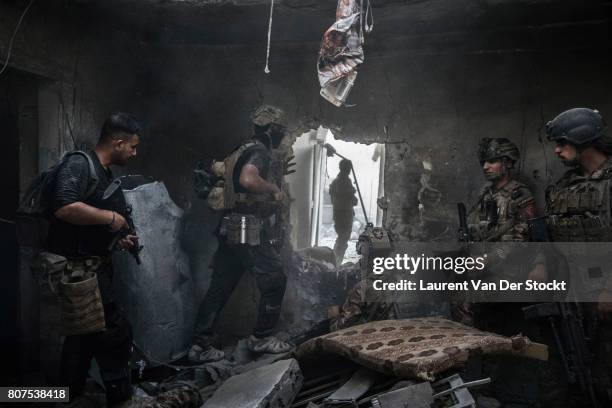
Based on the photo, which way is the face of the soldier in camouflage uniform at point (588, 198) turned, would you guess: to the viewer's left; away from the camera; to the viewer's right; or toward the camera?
to the viewer's left

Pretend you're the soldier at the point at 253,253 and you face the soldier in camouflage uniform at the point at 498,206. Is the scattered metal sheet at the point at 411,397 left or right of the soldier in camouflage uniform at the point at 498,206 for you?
right

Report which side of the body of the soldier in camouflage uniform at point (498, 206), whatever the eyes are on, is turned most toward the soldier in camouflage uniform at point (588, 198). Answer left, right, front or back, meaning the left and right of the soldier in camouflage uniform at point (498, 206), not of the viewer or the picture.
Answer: left

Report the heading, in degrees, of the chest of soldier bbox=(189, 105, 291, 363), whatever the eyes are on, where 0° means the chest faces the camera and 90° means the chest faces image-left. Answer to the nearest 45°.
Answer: approximately 270°

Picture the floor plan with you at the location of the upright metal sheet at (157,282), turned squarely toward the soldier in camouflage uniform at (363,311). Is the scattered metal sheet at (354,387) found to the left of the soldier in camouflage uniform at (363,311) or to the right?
right

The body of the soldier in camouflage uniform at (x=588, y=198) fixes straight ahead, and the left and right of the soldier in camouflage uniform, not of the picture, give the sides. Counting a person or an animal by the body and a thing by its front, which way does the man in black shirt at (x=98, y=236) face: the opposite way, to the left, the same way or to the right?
the opposite way

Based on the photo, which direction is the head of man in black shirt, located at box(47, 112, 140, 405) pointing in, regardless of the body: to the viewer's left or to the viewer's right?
to the viewer's right

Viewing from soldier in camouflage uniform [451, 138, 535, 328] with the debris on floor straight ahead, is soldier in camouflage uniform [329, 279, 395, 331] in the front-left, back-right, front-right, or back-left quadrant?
front-right

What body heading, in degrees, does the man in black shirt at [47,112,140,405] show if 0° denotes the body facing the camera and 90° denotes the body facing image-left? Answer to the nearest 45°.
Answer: approximately 270°

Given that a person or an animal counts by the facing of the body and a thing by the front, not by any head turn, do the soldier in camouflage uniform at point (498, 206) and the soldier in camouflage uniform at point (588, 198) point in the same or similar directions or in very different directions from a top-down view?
same or similar directions

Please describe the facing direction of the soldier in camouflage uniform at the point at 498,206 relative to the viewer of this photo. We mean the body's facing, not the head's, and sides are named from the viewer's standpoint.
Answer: facing the viewer and to the left of the viewer
